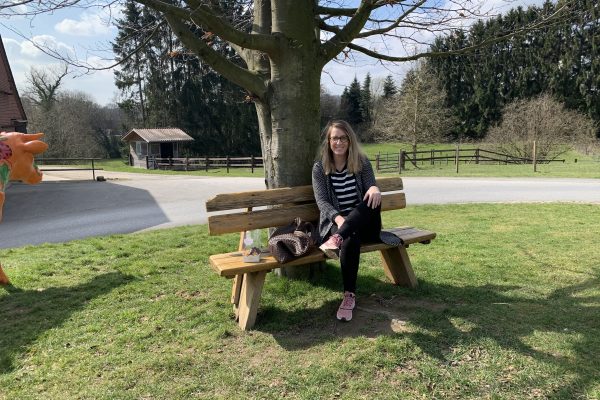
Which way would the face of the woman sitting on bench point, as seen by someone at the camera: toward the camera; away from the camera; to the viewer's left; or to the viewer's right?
toward the camera

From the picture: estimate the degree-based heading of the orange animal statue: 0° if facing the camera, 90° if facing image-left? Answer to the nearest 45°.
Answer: approximately 270°

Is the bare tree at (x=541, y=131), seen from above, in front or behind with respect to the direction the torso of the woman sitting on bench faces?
behind

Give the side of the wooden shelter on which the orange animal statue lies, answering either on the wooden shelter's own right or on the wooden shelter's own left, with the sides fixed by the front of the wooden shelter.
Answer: on the wooden shelter's own right

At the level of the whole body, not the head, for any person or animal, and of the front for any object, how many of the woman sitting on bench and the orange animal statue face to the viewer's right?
1

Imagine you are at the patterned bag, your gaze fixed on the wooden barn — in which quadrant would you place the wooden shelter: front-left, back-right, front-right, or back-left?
front-right

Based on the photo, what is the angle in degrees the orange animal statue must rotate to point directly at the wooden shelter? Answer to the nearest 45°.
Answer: approximately 90° to its left

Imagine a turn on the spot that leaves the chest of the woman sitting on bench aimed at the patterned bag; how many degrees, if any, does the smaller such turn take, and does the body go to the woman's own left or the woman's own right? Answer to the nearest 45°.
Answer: approximately 45° to the woman's own right

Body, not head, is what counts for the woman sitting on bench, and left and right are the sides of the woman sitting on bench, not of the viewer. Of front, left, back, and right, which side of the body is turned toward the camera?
front

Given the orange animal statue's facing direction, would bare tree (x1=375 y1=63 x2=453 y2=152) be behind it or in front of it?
in front

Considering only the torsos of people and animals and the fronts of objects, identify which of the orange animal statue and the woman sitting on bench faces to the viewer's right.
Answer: the orange animal statue

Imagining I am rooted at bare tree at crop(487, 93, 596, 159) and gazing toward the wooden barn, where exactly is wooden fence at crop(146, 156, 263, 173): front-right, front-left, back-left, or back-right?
front-right

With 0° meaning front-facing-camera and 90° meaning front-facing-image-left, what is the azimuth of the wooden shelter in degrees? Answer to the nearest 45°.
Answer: approximately 315°
